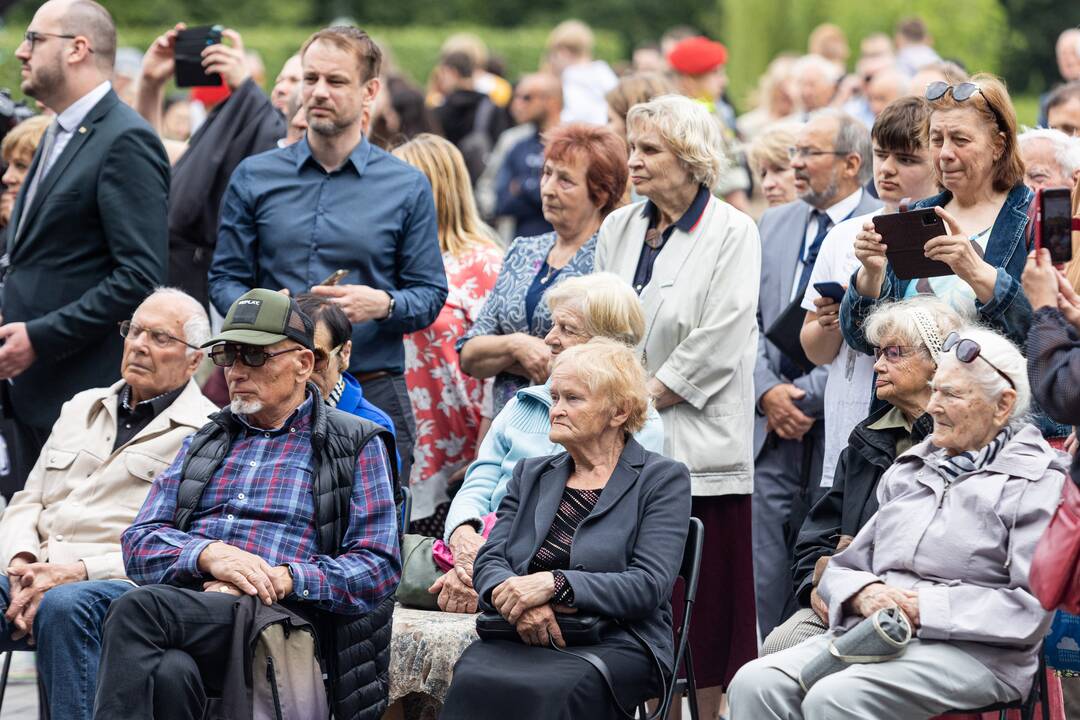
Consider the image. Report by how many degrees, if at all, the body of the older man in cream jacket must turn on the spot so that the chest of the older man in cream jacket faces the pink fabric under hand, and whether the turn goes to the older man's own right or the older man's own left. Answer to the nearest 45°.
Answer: approximately 90° to the older man's own left

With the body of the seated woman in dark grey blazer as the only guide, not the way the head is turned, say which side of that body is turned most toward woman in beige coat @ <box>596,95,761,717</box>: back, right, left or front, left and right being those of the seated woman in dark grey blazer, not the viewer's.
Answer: back

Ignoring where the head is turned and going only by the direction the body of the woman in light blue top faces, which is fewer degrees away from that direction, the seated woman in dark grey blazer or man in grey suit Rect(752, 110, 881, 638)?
the seated woman in dark grey blazer

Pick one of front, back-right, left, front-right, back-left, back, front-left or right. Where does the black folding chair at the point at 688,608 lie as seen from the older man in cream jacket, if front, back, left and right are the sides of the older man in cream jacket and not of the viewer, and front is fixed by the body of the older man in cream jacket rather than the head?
left

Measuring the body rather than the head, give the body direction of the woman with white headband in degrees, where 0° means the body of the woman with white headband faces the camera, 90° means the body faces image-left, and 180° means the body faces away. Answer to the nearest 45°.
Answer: approximately 45°

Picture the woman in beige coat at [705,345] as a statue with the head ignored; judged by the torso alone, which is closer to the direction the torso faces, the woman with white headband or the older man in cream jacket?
the older man in cream jacket

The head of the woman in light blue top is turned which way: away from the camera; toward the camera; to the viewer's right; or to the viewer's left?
to the viewer's left

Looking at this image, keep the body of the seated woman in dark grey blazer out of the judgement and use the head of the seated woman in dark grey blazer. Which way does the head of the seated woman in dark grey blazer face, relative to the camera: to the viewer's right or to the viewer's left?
to the viewer's left

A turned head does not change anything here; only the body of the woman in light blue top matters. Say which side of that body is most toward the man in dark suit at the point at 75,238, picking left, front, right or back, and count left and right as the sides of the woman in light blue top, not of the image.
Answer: right
